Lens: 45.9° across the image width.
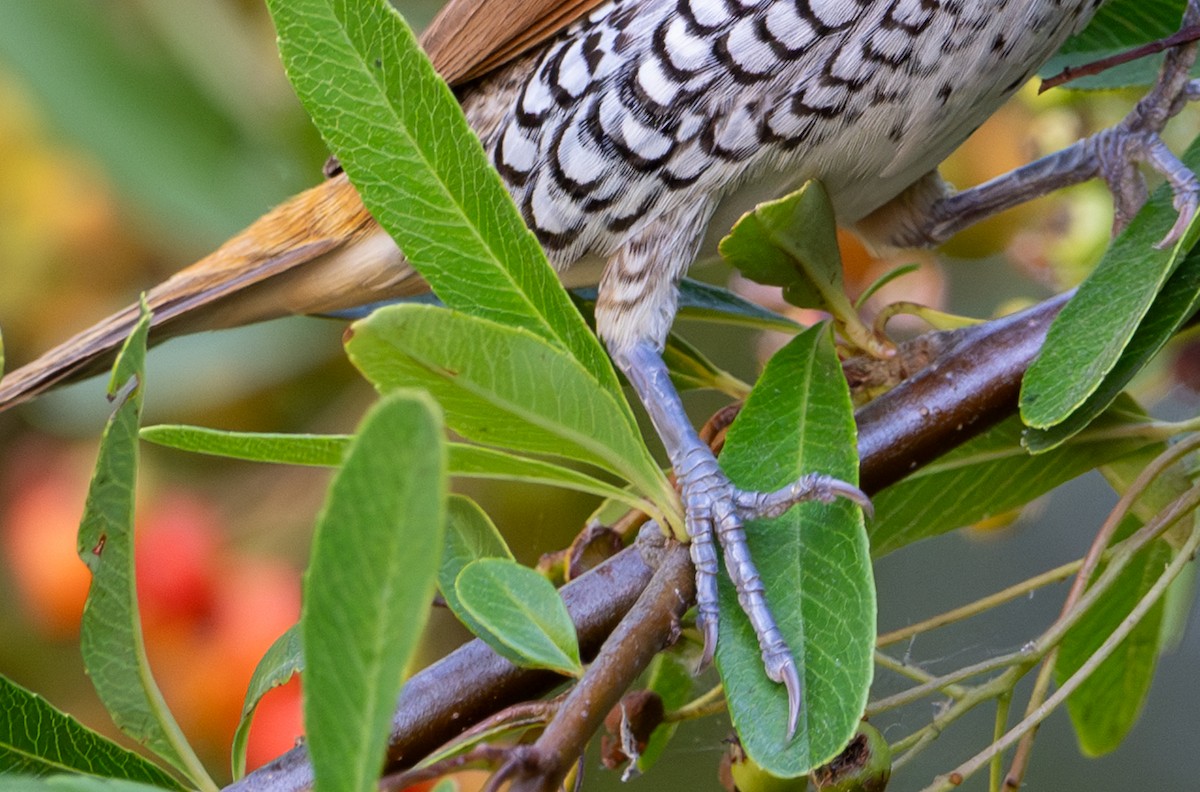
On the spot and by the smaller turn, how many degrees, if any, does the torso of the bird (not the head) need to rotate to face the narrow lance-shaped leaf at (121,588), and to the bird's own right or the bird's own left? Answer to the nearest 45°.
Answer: approximately 135° to the bird's own right

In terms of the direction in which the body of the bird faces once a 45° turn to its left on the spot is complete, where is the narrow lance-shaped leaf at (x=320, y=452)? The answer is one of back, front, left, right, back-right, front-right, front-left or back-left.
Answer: back

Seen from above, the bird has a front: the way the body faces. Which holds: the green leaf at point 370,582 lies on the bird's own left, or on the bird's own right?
on the bird's own right

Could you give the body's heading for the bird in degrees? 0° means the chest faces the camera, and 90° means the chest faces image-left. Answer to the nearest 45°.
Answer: approximately 270°

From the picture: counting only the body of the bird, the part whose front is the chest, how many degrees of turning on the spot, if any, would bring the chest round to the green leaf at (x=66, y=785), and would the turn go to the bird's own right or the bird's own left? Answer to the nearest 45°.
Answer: approximately 135° to the bird's own right
